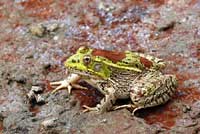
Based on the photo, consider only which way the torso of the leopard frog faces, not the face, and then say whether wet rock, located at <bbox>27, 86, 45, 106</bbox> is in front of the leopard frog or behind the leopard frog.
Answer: in front

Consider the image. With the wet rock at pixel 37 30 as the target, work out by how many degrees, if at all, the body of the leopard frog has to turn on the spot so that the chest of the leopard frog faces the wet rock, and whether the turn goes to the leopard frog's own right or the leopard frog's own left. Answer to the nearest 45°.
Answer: approximately 45° to the leopard frog's own right

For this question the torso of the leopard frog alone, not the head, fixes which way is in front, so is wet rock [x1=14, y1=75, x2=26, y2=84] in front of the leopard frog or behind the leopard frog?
in front

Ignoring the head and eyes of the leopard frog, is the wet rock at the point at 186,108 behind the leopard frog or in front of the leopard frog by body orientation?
behind

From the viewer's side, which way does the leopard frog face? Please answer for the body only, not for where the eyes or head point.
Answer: to the viewer's left

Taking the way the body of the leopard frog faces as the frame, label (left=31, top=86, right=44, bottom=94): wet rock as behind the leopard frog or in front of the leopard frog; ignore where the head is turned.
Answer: in front

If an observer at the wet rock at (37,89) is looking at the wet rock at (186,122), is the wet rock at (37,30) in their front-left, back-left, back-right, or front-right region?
back-left
